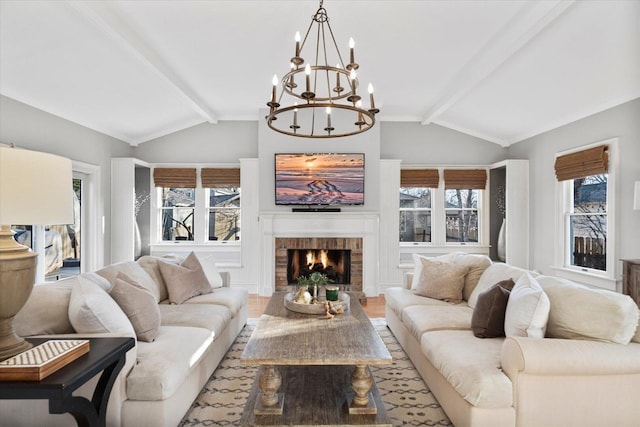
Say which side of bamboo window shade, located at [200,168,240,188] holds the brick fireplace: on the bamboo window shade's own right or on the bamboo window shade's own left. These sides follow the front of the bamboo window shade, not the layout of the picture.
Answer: on the bamboo window shade's own left

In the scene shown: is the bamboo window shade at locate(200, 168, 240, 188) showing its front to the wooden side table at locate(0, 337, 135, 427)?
yes

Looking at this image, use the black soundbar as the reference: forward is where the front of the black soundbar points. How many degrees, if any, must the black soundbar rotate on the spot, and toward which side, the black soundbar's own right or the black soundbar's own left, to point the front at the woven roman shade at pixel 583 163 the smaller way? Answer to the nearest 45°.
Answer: approximately 90° to the black soundbar's own left

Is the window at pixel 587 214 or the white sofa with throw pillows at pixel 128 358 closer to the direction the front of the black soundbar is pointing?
the white sofa with throw pillows

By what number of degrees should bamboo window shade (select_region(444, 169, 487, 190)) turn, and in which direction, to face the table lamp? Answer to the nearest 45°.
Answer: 0° — it already faces it

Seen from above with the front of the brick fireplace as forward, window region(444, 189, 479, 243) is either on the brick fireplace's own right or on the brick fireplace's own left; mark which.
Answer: on the brick fireplace's own left

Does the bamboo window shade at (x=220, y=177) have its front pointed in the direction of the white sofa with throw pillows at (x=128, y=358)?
yes

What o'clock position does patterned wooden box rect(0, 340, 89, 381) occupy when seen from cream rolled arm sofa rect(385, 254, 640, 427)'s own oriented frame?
The patterned wooden box is roughly at 12 o'clock from the cream rolled arm sofa.

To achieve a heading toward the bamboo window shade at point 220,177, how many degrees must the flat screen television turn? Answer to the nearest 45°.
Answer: approximately 90° to its right

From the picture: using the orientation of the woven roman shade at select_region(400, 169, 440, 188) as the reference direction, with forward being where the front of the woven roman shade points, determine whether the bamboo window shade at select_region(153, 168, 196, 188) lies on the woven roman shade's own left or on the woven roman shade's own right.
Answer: on the woven roman shade's own right

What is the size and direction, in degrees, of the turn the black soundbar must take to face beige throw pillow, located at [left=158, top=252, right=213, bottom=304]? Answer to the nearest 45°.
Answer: approximately 45° to its right

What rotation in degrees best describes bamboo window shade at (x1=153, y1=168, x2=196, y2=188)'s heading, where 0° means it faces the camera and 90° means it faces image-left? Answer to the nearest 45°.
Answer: approximately 0°
